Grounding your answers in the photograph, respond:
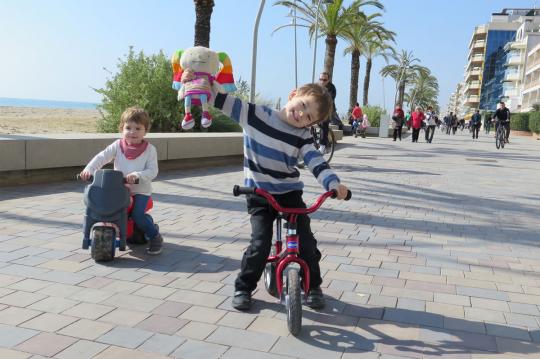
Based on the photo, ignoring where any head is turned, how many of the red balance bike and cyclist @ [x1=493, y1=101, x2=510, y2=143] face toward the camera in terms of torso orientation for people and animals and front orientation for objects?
2

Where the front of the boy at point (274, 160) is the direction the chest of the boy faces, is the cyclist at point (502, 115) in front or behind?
behind

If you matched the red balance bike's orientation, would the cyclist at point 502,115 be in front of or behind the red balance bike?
behind

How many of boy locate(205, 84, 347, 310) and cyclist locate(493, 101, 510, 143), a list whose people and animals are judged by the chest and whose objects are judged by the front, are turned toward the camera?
2

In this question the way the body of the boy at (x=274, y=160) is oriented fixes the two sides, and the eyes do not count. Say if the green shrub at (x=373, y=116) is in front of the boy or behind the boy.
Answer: behind

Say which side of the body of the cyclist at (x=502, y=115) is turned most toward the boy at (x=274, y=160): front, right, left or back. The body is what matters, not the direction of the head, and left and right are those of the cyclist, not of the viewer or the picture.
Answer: front

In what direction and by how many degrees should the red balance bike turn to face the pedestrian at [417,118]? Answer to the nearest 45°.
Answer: approximately 180°

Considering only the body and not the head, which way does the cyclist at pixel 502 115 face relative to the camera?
toward the camera

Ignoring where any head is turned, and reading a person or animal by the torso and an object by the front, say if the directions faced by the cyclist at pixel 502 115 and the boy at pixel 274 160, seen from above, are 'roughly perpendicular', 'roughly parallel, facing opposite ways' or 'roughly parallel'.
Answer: roughly parallel

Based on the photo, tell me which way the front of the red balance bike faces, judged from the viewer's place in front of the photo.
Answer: facing the viewer

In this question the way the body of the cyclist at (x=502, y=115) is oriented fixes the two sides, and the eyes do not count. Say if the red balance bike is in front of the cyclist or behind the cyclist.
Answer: in front

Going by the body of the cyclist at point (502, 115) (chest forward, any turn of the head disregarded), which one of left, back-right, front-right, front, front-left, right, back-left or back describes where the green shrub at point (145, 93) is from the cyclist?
front-right

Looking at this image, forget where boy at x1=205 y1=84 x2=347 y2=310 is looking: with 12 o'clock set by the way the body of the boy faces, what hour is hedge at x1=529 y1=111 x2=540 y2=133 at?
The hedge is roughly at 7 o'clock from the boy.
